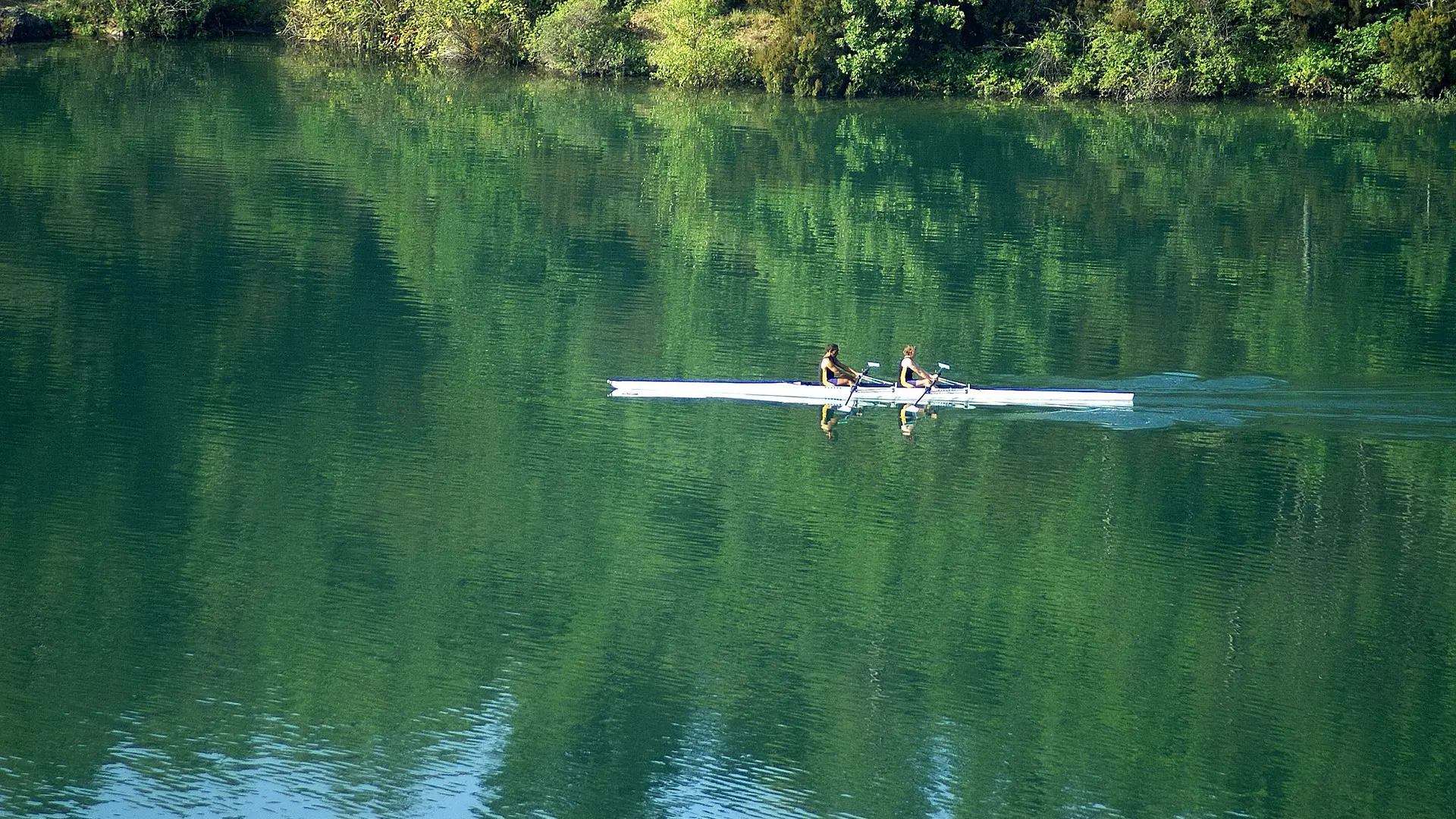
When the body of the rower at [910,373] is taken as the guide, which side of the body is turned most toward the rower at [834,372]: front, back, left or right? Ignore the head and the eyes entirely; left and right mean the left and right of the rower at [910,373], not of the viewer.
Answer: back

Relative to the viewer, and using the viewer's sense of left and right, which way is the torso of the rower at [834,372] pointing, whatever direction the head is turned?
facing to the right of the viewer

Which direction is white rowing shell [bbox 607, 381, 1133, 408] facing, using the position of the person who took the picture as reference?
facing to the left of the viewer

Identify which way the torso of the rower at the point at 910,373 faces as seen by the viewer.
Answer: to the viewer's right

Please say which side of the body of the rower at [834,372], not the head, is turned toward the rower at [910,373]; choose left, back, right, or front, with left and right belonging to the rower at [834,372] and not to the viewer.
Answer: front
